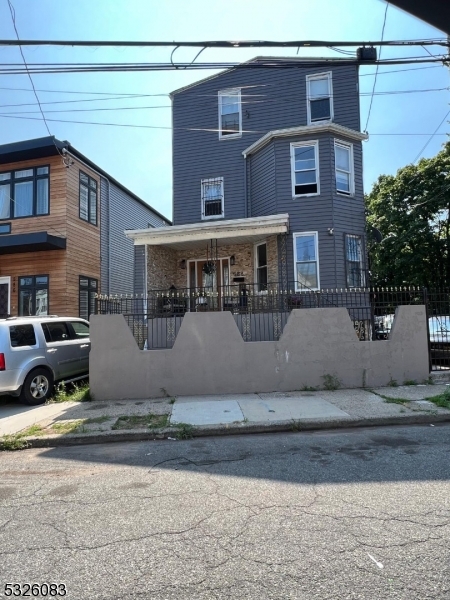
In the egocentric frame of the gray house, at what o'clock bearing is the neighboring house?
The neighboring house is roughly at 3 o'clock from the gray house.

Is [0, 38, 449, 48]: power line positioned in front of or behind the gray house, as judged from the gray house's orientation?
in front

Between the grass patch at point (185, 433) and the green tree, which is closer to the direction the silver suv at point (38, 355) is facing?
the green tree

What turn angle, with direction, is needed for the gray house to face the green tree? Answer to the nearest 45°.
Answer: approximately 135° to its left

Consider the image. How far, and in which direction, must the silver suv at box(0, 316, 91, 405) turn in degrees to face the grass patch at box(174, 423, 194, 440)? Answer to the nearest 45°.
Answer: approximately 90° to its right

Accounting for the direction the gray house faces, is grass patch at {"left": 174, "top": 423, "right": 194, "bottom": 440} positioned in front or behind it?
in front

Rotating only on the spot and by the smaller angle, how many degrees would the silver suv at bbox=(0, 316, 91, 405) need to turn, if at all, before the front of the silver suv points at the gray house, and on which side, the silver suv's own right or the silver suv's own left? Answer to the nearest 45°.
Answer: approximately 45° to the silver suv's own right

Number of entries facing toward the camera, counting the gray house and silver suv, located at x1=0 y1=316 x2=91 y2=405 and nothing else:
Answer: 1

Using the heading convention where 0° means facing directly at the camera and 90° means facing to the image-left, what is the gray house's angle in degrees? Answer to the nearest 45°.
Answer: approximately 0°

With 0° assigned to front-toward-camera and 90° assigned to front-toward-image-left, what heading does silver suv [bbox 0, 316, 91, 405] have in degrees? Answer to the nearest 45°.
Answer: approximately 225°

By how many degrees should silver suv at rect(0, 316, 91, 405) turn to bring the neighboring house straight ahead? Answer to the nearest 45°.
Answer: approximately 45° to its left

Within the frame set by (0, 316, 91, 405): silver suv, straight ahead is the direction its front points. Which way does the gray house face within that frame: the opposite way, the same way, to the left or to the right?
the opposite way
